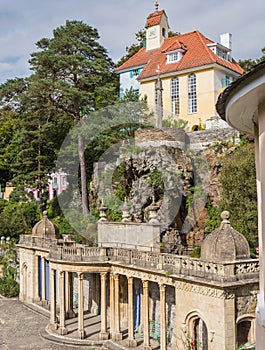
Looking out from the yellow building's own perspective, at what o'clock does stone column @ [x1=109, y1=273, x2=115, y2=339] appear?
The stone column is roughly at 11 o'clock from the yellow building.

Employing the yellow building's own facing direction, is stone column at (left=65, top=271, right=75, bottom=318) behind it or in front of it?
in front

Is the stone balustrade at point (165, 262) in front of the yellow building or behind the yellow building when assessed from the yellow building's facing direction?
in front

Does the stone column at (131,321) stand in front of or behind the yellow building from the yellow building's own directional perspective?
in front

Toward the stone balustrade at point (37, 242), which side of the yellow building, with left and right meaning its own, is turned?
front

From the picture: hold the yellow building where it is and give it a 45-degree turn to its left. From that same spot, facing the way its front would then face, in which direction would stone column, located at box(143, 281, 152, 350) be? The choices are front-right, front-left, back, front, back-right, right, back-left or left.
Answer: front
